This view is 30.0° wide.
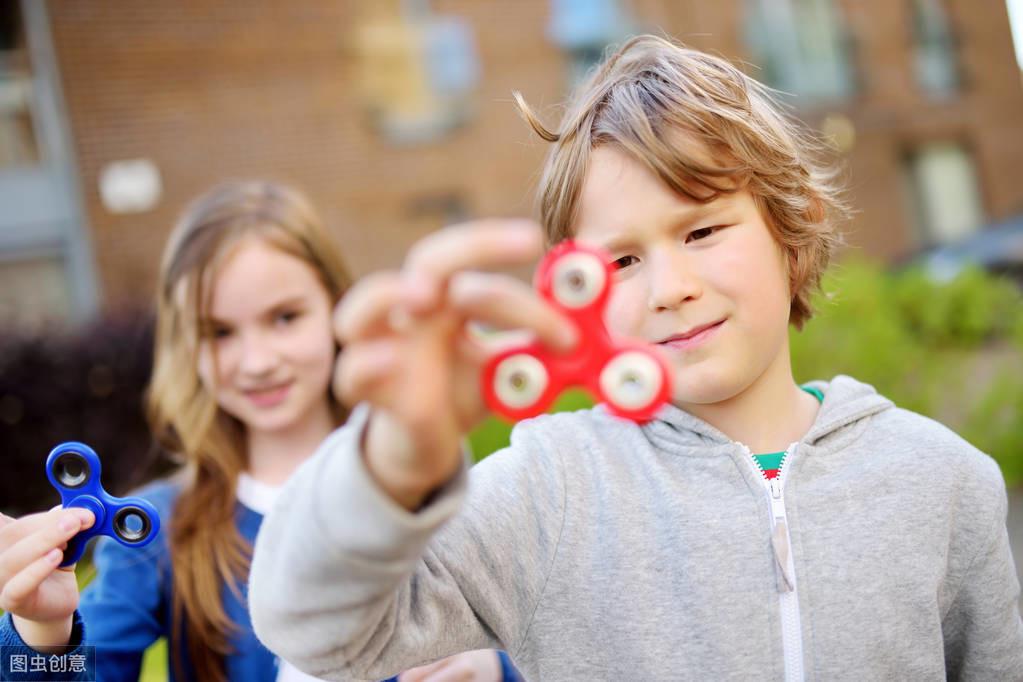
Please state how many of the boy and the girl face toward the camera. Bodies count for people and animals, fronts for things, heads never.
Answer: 2

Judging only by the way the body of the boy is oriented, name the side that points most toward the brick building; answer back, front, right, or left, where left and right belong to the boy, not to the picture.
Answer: back

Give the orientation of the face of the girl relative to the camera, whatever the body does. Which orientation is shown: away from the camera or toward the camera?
toward the camera

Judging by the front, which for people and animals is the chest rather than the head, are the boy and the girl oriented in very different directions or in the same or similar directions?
same or similar directions

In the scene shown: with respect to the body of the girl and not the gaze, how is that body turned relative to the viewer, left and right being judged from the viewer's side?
facing the viewer

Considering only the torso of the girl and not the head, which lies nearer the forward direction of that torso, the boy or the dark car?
the boy

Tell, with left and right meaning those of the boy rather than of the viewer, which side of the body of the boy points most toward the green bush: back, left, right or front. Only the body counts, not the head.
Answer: back

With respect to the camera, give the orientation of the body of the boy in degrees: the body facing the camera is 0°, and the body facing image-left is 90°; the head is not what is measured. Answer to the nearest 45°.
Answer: approximately 0°

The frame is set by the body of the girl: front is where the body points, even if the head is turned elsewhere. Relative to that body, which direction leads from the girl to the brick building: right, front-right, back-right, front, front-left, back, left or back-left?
back

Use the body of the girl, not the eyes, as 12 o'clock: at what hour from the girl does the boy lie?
The boy is roughly at 11 o'clock from the girl.
